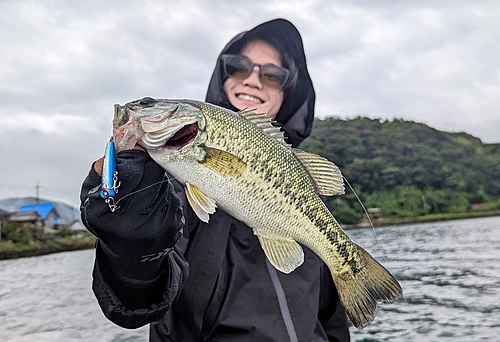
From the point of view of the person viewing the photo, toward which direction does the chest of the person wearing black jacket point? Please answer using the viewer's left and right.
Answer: facing the viewer

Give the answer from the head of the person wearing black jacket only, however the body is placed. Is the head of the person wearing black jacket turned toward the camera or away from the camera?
toward the camera
